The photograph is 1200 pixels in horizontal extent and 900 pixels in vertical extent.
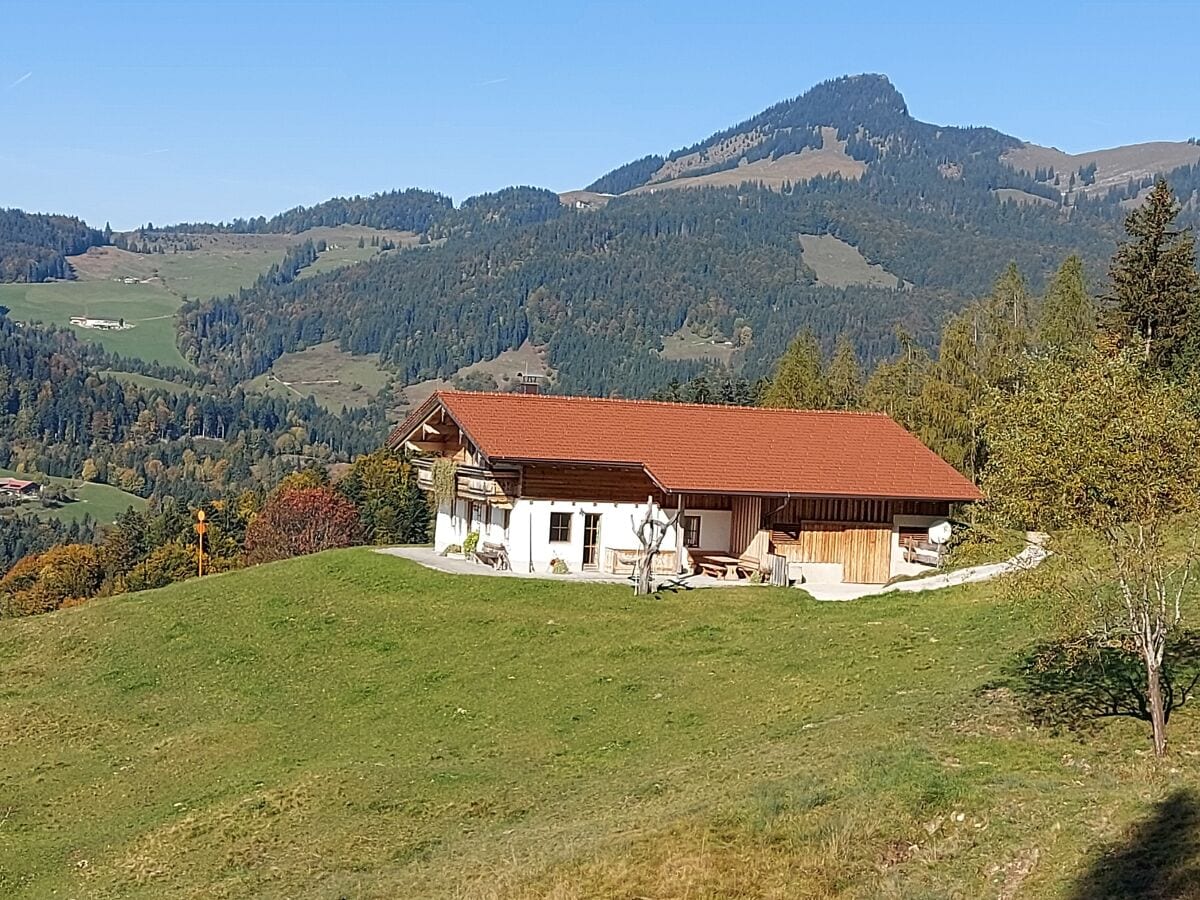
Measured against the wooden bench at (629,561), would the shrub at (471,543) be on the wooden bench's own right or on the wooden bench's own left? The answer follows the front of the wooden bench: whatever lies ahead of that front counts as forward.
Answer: on the wooden bench's own right

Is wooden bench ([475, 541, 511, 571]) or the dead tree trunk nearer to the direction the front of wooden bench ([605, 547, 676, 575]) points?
the dead tree trunk

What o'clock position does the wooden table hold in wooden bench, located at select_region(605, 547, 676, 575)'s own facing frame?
The wooden table is roughly at 9 o'clock from the wooden bench.

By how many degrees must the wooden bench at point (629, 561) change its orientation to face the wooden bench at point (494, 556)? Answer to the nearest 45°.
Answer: approximately 90° to its right

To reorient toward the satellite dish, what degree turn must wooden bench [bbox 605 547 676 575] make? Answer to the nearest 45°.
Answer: approximately 90° to its left

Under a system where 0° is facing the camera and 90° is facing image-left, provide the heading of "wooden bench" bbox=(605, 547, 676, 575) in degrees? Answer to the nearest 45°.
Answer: approximately 0°
